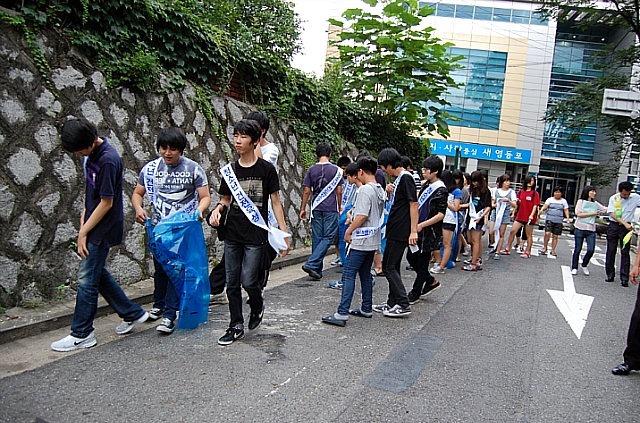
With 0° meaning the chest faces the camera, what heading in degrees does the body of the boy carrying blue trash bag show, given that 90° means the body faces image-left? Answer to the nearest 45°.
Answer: approximately 0°

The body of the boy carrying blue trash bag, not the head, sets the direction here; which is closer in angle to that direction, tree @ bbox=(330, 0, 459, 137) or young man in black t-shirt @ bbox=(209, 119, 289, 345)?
the young man in black t-shirt

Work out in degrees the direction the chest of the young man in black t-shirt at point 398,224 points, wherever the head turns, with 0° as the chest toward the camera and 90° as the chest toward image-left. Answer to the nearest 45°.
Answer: approximately 90°

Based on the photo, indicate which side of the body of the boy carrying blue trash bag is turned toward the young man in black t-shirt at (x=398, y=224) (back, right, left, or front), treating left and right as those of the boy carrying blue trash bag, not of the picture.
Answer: left

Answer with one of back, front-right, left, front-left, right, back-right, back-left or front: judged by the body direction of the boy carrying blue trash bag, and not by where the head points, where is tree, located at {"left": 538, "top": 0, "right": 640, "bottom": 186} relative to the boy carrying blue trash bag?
back-left

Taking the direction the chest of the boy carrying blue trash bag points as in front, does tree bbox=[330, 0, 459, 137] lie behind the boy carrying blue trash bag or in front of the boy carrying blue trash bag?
behind

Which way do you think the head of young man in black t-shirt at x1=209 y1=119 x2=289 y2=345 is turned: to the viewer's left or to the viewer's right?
to the viewer's left

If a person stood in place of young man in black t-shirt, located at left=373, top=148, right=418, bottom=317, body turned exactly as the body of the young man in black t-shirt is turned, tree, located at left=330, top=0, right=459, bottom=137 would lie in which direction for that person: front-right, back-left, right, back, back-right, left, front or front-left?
right

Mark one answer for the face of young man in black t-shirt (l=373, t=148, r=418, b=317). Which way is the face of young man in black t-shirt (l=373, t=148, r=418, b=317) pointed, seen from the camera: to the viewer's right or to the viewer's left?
to the viewer's left

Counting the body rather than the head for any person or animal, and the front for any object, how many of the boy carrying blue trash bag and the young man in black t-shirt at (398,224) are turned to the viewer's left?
1

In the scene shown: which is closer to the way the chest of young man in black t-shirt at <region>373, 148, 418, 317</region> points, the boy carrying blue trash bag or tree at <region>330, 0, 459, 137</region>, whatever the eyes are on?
the boy carrying blue trash bag

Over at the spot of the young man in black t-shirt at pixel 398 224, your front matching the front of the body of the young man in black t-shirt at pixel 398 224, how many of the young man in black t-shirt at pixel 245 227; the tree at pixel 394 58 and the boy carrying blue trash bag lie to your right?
1

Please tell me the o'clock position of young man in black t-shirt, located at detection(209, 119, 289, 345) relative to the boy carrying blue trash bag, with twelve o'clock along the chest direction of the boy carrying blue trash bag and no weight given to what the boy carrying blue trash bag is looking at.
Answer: The young man in black t-shirt is roughly at 10 o'clock from the boy carrying blue trash bag.

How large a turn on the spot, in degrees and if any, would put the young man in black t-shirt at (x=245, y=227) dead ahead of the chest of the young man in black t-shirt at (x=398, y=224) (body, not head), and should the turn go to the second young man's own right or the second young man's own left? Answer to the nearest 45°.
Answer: approximately 45° to the second young man's own left
